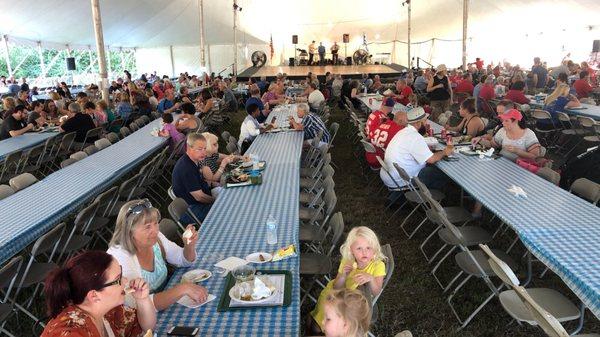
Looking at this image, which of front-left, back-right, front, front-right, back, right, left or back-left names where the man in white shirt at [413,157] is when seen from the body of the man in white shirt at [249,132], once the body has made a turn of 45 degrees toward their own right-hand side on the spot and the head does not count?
front

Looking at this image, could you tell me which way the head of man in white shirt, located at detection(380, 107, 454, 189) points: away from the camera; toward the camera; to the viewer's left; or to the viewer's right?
to the viewer's right

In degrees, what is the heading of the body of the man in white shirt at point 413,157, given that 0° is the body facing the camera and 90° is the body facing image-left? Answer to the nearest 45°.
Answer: approximately 270°

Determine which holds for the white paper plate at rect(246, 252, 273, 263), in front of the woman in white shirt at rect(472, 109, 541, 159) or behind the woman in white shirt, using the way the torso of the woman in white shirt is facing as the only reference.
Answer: in front

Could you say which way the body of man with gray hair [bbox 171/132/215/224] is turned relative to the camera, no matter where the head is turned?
to the viewer's right

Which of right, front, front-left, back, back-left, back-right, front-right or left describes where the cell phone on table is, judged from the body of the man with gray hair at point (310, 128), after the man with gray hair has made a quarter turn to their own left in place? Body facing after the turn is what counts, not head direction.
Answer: front

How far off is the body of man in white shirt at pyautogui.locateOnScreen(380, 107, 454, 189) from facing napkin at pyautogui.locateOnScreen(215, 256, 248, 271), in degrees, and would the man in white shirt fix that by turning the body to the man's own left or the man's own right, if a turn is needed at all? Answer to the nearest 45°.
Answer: approximately 90° to the man's own right

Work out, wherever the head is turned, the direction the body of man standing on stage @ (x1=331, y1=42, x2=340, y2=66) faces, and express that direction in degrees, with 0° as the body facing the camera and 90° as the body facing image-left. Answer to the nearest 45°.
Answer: approximately 0°

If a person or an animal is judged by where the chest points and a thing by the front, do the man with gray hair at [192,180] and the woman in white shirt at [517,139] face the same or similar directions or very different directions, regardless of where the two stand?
very different directions

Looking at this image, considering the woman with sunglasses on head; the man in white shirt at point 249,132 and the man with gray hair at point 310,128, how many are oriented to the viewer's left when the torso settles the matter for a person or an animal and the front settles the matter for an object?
1

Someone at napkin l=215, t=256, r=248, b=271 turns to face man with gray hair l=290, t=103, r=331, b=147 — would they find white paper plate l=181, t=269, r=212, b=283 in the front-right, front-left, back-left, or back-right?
back-left

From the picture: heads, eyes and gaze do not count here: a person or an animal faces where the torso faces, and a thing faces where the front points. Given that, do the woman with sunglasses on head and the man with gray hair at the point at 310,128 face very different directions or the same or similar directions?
very different directions

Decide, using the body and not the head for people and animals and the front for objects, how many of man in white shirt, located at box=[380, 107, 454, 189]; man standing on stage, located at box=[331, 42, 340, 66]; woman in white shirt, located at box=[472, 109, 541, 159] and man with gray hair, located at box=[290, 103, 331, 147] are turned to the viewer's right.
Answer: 1

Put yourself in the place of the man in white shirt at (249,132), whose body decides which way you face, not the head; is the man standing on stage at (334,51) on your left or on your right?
on your left

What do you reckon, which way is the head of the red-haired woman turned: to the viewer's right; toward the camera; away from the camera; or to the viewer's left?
to the viewer's right

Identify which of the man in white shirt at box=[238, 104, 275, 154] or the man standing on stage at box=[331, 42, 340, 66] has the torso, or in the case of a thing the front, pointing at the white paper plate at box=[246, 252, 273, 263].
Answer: the man standing on stage

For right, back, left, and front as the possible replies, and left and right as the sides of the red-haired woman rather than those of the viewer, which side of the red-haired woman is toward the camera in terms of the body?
right
